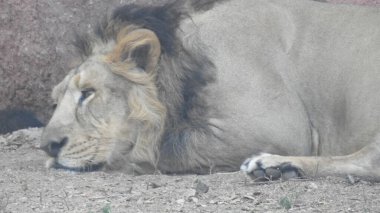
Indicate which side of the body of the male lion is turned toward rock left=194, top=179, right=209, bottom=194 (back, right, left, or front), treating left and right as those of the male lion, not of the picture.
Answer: left

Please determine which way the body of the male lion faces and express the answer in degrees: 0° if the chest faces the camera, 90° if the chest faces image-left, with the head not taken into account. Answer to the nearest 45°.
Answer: approximately 90°
